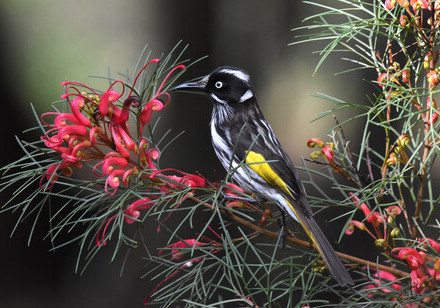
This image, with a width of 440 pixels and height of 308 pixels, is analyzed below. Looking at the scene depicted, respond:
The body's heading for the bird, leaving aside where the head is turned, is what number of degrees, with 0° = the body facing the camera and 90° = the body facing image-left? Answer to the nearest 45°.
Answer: approximately 90°
